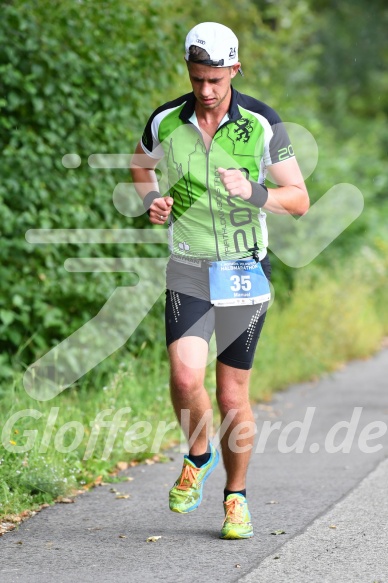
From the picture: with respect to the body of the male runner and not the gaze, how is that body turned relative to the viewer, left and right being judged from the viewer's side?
facing the viewer

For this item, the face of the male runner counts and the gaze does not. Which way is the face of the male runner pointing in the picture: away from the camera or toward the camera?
toward the camera

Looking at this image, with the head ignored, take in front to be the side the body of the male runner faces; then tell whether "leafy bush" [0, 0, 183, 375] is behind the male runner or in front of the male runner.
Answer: behind
